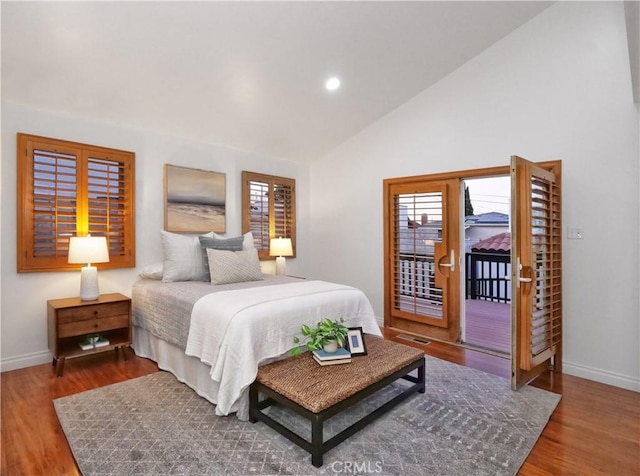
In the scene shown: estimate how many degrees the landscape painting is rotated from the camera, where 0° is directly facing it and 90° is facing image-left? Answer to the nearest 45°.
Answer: approximately 315°

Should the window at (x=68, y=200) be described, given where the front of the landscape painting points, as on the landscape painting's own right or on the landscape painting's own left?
on the landscape painting's own right

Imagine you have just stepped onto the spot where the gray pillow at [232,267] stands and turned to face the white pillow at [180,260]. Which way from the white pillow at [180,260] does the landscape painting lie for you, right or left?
right

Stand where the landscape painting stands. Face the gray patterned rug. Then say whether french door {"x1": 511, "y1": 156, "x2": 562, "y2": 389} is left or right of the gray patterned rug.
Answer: left
